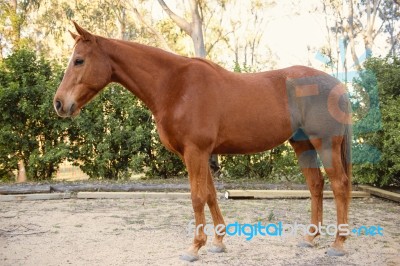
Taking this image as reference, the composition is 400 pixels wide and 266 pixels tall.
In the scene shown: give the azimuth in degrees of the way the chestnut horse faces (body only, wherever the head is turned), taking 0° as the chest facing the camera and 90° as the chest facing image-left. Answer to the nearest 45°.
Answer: approximately 90°
